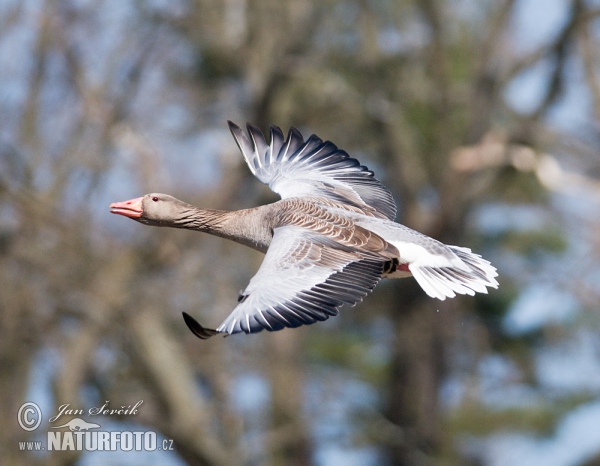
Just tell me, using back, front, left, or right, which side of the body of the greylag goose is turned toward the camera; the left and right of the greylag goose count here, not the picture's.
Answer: left
